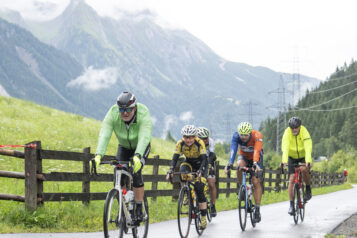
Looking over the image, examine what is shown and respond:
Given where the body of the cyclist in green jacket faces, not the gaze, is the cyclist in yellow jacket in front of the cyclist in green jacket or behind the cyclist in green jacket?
behind

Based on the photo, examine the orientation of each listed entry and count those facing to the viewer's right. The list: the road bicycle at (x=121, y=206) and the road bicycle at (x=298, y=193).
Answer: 0

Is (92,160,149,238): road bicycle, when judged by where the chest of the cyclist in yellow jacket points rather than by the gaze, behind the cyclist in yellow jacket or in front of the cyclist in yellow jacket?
in front

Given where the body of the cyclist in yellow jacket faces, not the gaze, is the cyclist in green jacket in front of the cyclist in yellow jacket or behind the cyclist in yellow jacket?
in front

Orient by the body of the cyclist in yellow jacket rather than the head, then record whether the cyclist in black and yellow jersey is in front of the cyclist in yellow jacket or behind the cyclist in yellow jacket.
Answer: in front

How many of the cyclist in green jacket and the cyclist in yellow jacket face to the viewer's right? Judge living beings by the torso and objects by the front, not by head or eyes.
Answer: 0
